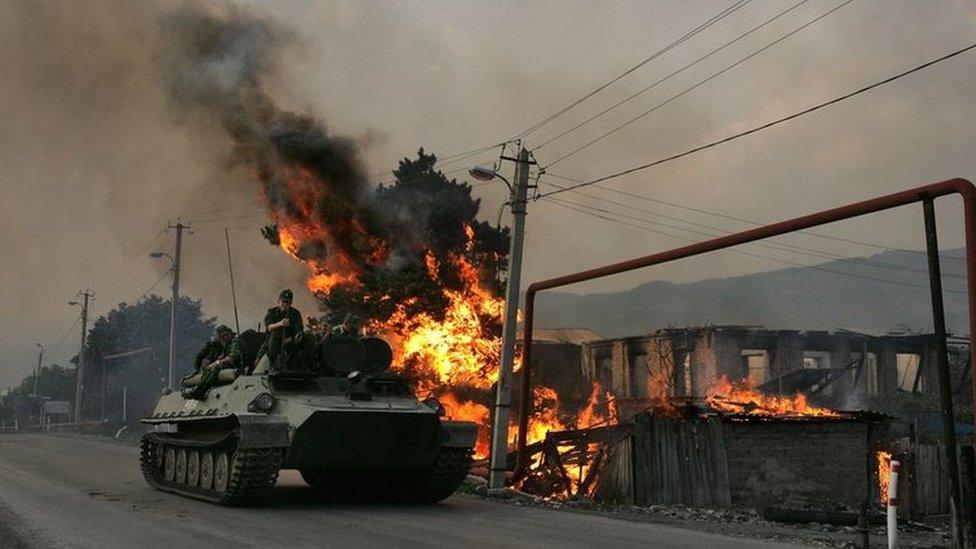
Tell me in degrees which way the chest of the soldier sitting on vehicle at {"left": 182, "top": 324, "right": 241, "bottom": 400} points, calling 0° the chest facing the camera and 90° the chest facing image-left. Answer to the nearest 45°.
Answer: approximately 45°

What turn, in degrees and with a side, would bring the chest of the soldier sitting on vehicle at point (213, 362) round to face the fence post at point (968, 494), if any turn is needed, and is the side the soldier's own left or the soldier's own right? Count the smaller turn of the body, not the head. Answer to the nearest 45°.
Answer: approximately 90° to the soldier's own left

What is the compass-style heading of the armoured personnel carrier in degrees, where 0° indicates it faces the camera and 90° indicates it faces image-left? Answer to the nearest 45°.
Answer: approximately 315°

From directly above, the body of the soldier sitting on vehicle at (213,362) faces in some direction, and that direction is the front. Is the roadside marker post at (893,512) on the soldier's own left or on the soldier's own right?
on the soldier's own left

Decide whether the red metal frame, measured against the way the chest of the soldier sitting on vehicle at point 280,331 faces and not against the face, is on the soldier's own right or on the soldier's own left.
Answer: on the soldier's own left
